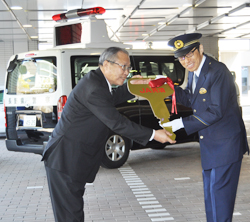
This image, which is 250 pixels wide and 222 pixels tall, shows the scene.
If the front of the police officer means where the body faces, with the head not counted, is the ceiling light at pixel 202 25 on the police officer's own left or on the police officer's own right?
on the police officer's own right

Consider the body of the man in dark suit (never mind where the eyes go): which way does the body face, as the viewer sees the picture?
to the viewer's right

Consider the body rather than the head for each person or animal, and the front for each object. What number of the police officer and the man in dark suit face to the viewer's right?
1

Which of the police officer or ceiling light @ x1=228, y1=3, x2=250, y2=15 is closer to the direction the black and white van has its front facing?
the ceiling light

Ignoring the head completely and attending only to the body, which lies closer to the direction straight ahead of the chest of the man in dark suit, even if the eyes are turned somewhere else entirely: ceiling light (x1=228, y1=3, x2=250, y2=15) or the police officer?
the police officer

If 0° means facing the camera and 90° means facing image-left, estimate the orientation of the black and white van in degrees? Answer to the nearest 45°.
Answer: approximately 225°

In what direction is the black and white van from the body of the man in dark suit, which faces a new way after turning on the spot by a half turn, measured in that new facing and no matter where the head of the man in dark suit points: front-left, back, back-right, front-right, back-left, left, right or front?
right

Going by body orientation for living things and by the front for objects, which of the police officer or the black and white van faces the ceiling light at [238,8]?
the black and white van

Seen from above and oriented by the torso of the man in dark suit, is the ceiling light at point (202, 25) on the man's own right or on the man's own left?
on the man's own left

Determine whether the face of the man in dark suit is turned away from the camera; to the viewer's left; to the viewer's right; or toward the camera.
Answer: to the viewer's right

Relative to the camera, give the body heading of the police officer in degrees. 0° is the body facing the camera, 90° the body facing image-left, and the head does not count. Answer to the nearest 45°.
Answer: approximately 45°
